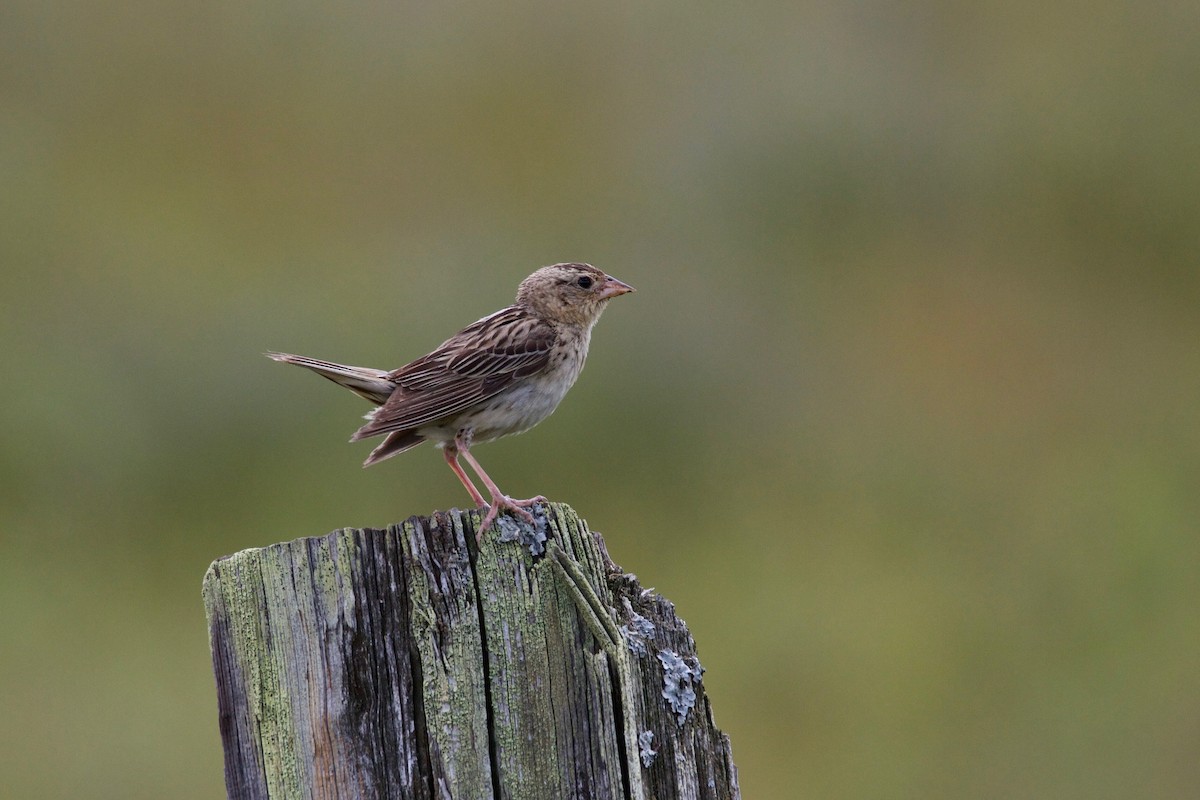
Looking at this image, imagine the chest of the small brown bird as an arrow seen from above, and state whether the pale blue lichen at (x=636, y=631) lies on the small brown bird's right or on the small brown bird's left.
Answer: on the small brown bird's right

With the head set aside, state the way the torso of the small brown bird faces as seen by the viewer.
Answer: to the viewer's right
